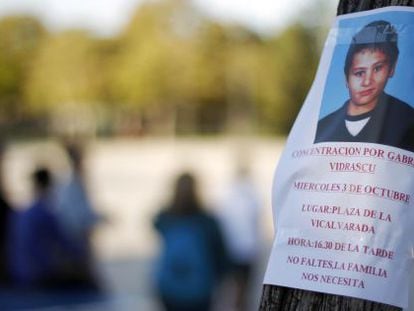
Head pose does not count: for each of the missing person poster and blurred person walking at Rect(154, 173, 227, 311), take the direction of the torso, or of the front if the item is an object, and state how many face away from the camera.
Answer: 1

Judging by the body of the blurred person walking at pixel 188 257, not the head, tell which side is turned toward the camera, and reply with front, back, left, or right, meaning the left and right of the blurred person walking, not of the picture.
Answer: back

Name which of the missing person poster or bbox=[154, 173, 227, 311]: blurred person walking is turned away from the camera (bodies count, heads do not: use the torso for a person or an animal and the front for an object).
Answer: the blurred person walking

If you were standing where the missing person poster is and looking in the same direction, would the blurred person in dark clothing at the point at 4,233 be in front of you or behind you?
behind

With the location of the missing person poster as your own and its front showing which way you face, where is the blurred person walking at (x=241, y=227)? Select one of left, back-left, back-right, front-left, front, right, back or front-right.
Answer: back

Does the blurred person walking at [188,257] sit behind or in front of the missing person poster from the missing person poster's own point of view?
behind

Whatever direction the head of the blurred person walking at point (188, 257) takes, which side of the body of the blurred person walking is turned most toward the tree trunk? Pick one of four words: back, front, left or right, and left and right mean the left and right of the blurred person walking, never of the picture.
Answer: back

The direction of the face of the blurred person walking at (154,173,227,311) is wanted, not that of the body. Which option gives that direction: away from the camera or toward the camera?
away from the camera

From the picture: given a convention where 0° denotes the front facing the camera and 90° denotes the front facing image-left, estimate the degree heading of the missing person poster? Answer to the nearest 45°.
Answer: approximately 0°

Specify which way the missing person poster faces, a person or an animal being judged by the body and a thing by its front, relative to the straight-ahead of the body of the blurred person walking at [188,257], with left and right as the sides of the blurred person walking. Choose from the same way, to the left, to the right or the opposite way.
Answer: the opposite way

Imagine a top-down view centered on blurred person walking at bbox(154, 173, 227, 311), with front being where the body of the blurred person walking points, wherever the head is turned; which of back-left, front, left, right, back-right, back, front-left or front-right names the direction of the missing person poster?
back

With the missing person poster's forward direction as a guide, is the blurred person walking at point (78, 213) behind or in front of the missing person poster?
behind
